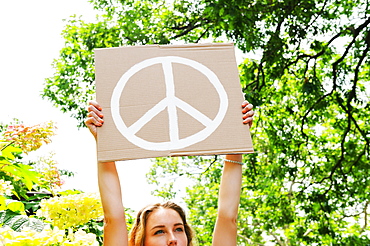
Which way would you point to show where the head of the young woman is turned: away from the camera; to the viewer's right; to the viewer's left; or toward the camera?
toward the camera

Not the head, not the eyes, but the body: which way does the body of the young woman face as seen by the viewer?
toward the camera
